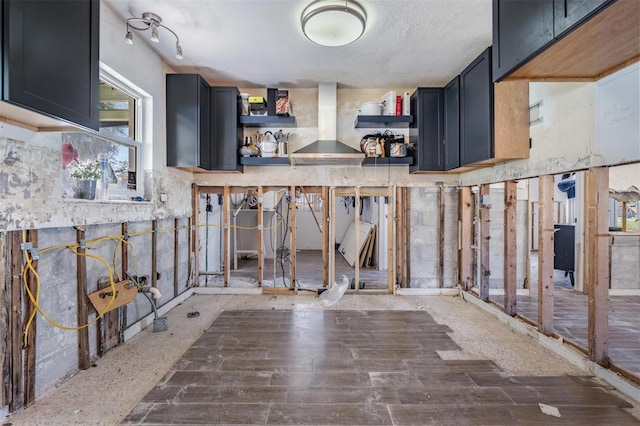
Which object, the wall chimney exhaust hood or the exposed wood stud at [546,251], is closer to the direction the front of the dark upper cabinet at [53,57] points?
the exposed wood stud

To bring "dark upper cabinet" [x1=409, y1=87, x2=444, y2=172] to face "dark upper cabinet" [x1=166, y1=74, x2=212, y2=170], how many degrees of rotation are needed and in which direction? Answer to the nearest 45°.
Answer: approximately 45° to its right

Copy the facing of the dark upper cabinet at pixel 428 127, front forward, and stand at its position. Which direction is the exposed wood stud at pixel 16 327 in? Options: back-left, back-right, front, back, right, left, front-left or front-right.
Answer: front-right

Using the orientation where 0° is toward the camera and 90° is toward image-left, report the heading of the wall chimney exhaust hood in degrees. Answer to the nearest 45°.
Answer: approximately 0°

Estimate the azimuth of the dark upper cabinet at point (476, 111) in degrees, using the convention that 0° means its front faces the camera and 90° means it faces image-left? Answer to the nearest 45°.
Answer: approximately 45°
